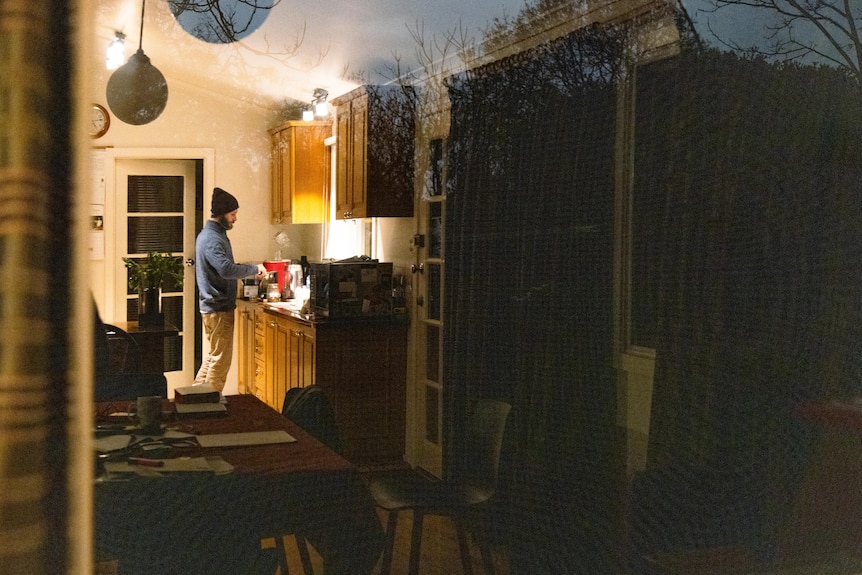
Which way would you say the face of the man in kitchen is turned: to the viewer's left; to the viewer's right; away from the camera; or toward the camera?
to the viewer's right

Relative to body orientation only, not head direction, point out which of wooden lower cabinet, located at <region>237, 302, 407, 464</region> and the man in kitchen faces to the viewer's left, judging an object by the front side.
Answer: the wooden lower cabinet

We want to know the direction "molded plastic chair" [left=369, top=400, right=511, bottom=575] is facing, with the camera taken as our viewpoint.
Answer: facing to the left of the viewer

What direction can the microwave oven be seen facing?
to the viewer's left
